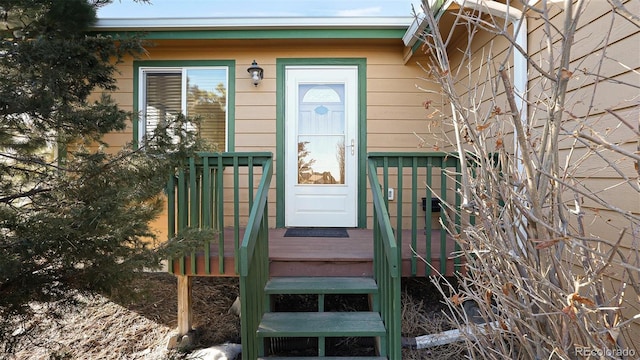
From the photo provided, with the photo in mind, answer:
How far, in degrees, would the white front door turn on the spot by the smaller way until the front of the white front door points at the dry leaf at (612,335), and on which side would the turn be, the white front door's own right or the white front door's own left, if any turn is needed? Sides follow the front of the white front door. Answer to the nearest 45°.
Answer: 0° — it already faces it

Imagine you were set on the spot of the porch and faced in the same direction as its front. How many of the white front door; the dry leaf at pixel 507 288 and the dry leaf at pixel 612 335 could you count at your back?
1

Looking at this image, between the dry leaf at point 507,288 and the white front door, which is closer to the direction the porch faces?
the dry leaf

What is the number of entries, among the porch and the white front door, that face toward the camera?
2

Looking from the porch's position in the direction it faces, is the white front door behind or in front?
behind

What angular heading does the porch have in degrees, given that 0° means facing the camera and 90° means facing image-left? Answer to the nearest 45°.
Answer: approximately 0°

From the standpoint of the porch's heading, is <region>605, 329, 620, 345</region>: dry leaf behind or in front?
in front

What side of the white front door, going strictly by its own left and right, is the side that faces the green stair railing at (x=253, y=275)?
front
